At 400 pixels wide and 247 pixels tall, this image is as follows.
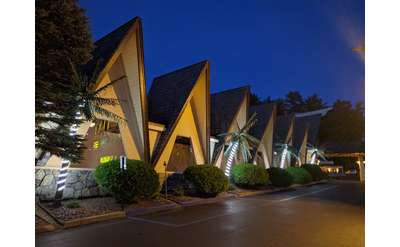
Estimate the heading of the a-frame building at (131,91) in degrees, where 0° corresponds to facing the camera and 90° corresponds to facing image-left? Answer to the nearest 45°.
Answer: approximately 315°

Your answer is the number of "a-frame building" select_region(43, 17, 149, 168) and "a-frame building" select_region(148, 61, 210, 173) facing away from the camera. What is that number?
0

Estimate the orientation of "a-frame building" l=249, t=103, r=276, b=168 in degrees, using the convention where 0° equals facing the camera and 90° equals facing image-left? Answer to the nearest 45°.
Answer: approximately 315°

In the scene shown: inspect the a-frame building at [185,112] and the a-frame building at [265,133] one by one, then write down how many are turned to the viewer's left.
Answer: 0

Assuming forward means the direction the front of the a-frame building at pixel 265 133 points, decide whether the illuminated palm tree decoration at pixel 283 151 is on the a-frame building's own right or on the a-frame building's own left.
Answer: on the a-frame building's own left

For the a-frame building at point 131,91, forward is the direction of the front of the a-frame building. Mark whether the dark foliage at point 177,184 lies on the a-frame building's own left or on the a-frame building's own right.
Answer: on the a-frame building's own left

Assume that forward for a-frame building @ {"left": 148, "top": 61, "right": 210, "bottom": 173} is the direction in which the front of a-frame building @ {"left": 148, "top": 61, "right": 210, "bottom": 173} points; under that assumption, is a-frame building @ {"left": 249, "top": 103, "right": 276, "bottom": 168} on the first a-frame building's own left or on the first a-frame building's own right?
on the first a-frame building's own left

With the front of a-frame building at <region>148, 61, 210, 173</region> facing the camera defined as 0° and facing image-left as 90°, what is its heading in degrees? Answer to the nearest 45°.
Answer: approximately 315°
